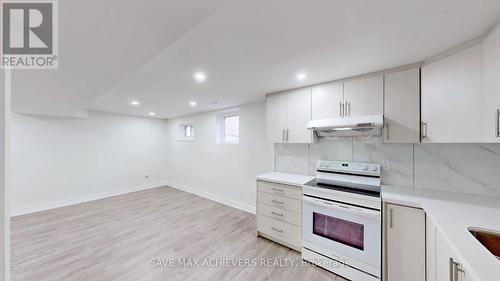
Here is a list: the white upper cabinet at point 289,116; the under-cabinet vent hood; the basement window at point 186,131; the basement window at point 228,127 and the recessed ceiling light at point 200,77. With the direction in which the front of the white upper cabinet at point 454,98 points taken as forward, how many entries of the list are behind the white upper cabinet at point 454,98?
0

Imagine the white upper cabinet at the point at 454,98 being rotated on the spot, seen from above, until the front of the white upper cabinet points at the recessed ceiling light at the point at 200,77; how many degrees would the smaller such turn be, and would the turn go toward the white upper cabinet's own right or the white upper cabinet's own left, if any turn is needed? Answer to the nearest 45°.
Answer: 0° — it already faces it

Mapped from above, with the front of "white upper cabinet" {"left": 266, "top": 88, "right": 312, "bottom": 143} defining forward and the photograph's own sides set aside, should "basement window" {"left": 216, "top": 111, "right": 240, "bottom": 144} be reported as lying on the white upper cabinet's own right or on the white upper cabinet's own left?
on the white upper cabinet's own right

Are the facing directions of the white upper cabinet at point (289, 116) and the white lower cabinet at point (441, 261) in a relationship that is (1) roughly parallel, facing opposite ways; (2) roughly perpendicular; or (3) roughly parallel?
roughly perpendicular

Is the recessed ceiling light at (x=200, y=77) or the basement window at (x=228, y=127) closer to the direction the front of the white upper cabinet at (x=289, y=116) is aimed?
the recessed ceiling light

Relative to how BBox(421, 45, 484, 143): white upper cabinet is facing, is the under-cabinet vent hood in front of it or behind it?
in front

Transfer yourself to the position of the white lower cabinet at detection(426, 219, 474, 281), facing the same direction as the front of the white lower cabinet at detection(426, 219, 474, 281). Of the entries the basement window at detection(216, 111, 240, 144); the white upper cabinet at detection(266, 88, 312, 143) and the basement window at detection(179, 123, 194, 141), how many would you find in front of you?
3

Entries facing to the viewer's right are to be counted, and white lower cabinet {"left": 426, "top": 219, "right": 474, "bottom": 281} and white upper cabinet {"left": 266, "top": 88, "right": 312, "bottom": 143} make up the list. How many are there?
0

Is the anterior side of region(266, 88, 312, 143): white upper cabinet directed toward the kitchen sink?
no

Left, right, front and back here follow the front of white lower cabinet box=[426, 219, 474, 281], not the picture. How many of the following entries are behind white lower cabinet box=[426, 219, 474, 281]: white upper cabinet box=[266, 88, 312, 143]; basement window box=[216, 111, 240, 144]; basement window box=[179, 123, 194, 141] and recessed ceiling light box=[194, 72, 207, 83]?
0

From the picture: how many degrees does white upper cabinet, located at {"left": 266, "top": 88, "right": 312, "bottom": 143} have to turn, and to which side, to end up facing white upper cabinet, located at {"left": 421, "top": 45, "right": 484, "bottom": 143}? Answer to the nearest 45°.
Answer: approximately 90° to its left

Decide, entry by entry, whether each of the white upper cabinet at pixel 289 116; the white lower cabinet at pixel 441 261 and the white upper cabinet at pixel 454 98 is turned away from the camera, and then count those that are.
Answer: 0

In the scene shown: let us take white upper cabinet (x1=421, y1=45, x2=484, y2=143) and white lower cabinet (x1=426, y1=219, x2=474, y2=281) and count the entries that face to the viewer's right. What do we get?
0

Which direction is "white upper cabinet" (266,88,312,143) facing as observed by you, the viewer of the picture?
facing the viewer and to the left of the viewer

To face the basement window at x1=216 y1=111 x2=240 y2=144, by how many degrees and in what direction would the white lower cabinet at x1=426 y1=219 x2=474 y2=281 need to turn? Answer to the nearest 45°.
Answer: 0° — it already faces it

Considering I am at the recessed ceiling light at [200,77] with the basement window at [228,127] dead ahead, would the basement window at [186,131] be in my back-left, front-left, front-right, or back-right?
front-left

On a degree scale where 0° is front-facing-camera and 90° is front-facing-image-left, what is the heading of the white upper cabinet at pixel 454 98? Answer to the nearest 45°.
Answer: approximately 45°
